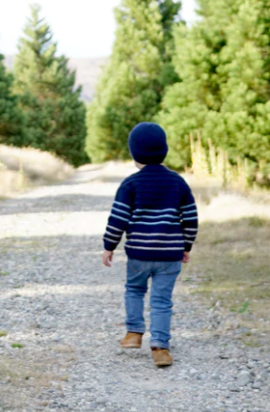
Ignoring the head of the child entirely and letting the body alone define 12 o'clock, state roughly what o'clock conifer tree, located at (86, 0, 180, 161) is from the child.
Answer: The conifer tree is roughly at 12 o'clock from the child.

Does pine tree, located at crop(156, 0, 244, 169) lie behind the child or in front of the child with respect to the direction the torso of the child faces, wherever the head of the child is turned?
in front

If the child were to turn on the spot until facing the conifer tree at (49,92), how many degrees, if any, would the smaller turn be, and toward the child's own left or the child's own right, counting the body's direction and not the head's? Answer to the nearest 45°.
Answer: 0° — they already face it

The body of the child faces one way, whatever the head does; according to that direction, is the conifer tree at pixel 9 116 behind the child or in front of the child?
in front

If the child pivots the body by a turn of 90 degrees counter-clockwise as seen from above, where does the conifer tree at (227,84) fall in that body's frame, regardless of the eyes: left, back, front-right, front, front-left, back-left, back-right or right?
right

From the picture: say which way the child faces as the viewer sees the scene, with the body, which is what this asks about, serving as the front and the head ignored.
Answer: away from the camera
